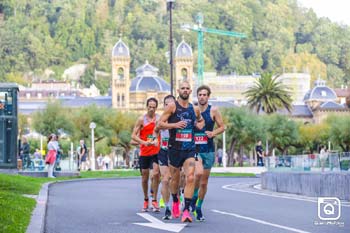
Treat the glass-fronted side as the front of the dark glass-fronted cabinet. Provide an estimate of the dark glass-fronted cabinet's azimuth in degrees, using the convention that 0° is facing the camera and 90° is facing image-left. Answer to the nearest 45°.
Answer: approximately 0°

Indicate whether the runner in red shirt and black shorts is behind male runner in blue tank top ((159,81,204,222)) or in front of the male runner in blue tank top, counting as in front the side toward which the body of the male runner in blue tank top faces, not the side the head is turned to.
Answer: behind

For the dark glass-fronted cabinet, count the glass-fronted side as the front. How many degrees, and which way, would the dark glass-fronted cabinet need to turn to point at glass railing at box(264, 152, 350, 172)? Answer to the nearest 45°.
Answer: approximately 45° to its left
